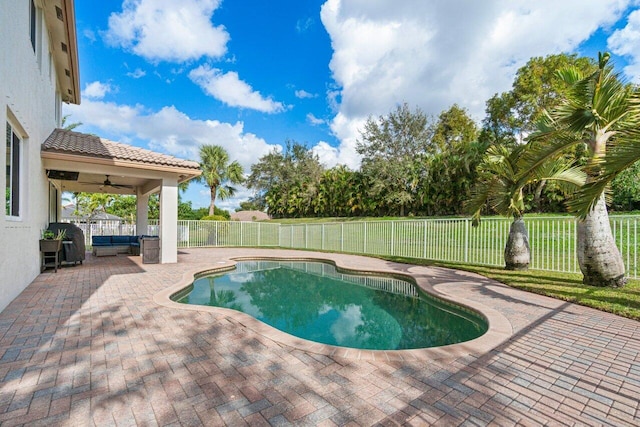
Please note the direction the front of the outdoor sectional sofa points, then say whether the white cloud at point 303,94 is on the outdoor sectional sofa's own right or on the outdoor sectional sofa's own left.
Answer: on the outdoor sectional sofa's own left

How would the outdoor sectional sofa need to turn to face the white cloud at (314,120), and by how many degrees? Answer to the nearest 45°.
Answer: approximately 135° to its left

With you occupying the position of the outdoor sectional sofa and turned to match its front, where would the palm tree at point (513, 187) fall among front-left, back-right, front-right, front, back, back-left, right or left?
front-left

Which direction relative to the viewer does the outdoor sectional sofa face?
toward the camera

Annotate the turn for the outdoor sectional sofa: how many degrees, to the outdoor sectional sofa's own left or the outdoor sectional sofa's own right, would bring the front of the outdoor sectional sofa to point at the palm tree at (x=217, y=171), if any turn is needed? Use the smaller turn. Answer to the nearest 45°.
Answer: approximately 135° to the outdoor sectional sofa's own left
